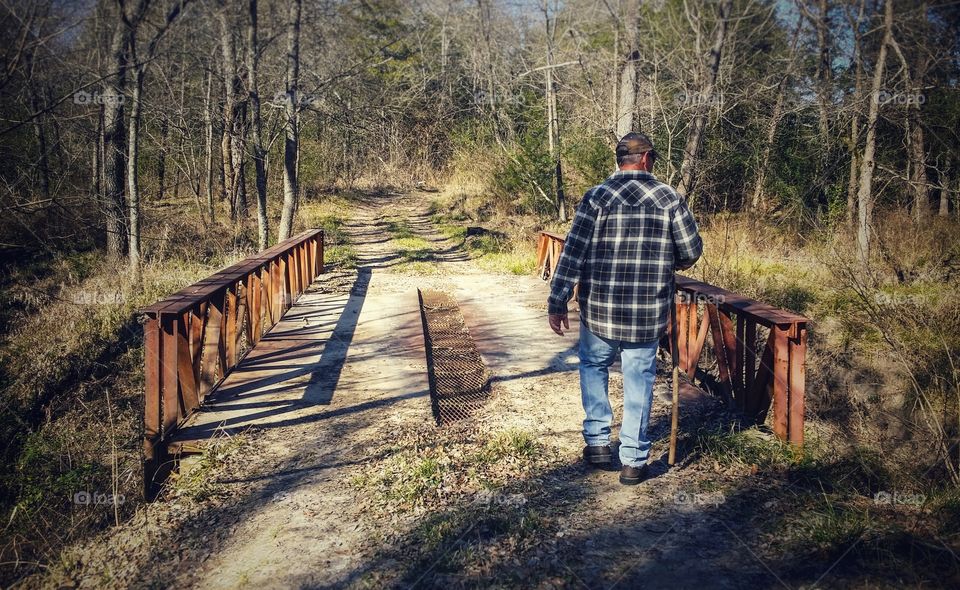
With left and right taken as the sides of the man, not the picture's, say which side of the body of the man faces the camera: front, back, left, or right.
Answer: back
